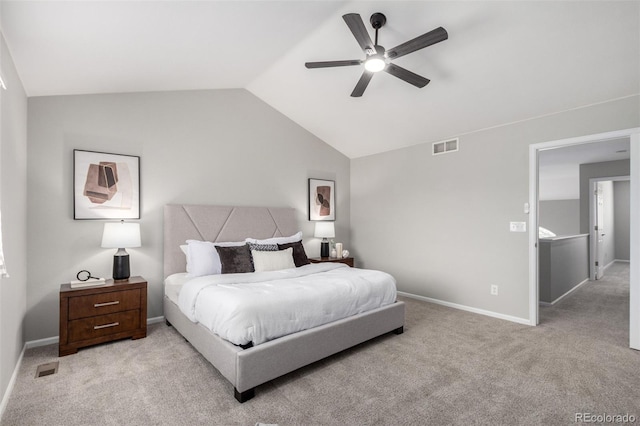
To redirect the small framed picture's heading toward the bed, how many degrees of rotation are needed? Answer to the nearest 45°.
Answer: approximately 45° to its right

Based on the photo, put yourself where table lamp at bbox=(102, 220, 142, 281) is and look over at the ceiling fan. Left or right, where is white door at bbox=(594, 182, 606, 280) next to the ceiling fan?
left

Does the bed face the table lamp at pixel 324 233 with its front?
no

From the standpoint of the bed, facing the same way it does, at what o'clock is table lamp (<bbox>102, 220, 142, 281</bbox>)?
The table lamp is roughly at 5 o'clock from the bed.

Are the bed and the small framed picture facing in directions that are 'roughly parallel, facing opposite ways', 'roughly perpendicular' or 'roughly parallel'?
roughly parallel

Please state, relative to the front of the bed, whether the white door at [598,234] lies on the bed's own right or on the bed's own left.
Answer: on the bed's own left

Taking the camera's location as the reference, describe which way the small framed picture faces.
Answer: facing the viewer and to the right of the viewer

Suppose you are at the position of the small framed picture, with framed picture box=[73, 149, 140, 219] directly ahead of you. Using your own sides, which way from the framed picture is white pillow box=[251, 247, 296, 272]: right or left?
left

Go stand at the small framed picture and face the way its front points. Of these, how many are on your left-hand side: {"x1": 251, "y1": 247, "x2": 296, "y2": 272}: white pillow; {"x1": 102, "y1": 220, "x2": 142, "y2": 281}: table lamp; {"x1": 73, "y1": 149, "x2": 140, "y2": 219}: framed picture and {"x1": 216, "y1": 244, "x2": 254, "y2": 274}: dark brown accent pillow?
0

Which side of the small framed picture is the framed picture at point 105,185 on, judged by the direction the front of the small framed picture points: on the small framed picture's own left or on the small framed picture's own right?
on the small framed picture's own right

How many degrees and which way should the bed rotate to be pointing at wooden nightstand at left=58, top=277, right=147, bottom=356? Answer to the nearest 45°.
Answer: approximately 135° to its right

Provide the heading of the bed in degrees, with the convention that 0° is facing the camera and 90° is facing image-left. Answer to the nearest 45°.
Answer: approximately 315°
